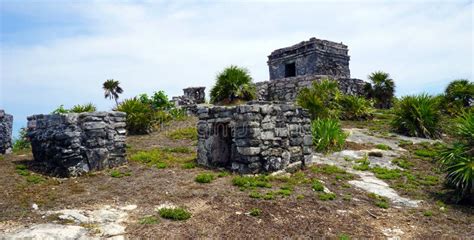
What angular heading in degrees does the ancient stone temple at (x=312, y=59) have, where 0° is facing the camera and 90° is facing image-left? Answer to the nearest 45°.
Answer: approximately 45°

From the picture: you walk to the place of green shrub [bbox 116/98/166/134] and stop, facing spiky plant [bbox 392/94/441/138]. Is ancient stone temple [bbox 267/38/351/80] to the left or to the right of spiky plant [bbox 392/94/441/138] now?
left

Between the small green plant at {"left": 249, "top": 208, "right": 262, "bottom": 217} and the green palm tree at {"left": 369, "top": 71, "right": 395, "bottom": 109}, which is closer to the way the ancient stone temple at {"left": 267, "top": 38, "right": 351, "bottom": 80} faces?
the small green plant

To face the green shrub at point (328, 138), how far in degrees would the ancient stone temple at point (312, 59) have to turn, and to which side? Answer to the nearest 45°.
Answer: approximately 45° to its left

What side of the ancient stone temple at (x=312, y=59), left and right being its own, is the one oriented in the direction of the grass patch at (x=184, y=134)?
front

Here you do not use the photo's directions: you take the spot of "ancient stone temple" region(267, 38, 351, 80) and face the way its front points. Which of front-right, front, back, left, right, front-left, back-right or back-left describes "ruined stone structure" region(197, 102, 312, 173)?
front-left

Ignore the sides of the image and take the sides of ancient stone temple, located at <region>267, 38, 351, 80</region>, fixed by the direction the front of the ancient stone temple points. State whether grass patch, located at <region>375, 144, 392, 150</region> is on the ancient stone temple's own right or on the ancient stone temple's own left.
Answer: on the ancient stone temple's own left

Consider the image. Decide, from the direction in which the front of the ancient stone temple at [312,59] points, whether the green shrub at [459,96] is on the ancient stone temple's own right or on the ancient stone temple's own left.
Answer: on the ancient stone temple's own left

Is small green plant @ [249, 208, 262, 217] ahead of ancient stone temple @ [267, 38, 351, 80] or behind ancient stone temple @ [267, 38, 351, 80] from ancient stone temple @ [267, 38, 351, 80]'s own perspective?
ahead

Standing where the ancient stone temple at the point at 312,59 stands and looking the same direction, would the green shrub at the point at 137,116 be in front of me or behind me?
in front
